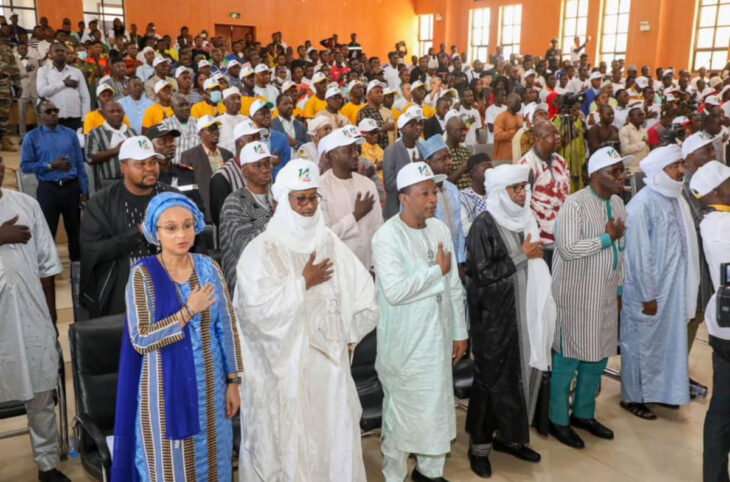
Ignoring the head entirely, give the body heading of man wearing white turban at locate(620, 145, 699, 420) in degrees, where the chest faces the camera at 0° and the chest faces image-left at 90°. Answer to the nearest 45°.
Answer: approximately 315°

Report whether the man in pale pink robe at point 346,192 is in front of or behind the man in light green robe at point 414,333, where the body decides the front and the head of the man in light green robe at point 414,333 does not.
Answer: behind

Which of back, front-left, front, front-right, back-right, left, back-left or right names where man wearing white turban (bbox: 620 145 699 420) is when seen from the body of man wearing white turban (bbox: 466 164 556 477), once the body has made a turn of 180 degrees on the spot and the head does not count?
right

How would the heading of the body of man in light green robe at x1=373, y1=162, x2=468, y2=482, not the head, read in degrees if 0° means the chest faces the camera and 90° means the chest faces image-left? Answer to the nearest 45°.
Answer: approximately 315°

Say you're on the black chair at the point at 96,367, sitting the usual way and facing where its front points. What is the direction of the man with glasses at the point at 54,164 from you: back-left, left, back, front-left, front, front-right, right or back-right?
back-left
